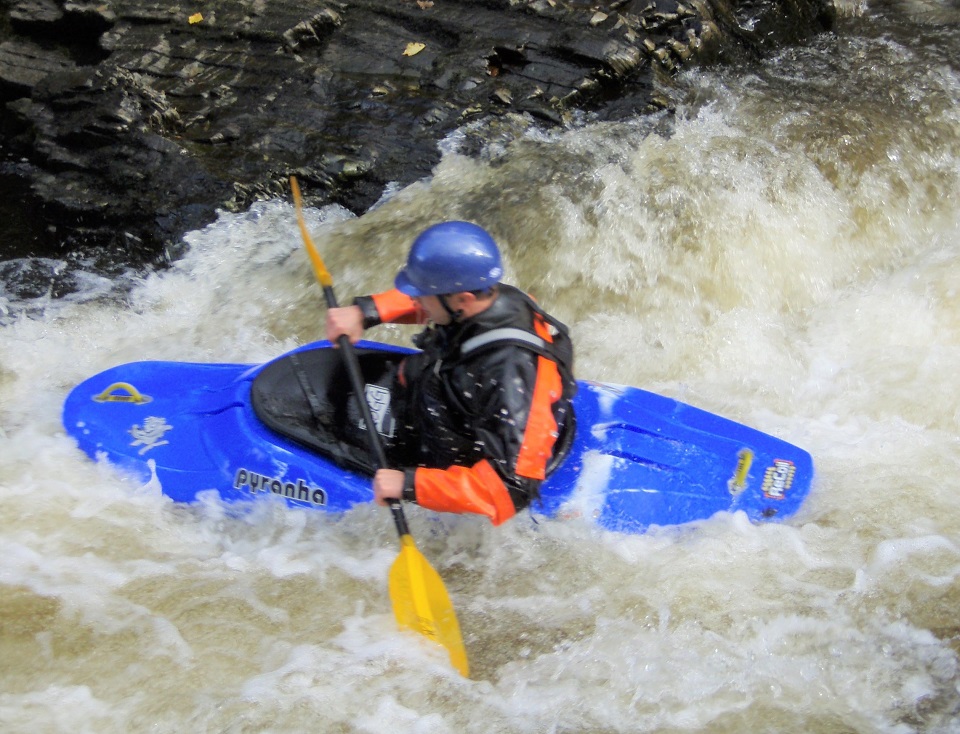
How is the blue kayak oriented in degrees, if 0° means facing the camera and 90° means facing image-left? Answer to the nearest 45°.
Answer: approximately 90°

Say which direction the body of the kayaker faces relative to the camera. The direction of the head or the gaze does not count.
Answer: to the viewer's left

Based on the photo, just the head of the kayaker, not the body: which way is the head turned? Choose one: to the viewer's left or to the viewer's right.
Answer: to the viewer's left
